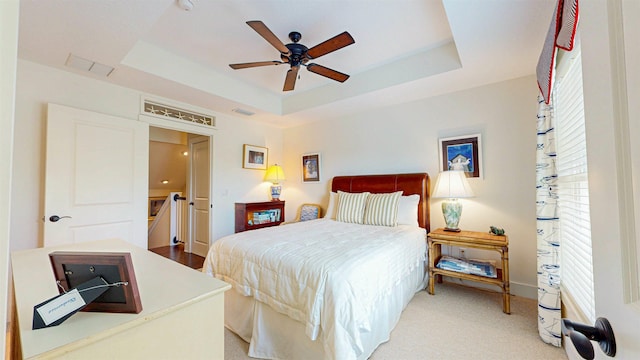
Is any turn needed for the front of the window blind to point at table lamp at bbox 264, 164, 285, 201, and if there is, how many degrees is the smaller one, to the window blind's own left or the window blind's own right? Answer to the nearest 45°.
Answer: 0° — it already faces it

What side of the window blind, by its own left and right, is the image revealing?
left

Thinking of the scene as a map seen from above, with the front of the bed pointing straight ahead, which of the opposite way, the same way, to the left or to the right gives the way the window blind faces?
to the right

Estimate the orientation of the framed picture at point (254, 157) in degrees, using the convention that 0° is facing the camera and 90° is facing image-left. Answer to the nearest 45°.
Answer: approximately 315°

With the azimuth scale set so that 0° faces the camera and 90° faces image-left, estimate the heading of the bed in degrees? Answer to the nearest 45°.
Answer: approximately 45°

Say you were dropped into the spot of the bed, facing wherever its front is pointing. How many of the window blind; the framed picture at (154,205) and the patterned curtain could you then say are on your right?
1

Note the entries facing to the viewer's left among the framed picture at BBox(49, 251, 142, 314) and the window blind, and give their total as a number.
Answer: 1
